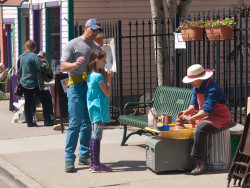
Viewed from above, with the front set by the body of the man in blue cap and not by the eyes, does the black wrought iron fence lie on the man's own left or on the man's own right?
on the man's own left

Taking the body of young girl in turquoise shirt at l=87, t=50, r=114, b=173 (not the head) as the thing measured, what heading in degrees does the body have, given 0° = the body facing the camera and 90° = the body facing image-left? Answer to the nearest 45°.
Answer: approximately 270°

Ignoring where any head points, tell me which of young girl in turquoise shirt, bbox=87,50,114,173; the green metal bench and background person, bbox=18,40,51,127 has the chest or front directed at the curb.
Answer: the green metal bench

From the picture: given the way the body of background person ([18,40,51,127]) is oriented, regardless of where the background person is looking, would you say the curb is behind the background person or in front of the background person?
behind

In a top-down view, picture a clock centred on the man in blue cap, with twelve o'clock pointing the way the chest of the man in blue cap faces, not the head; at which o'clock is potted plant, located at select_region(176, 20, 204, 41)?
The potted plant is roughly at 9 o'clock from the man in blue cap.

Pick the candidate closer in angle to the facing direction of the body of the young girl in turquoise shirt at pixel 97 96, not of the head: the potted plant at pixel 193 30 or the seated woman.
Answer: the seated woman

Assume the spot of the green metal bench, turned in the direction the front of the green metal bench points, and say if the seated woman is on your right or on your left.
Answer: on your left

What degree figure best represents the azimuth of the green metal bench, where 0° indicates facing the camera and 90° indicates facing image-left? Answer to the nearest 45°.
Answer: approximately 45°

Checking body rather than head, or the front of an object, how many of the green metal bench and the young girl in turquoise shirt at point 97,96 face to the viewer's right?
1

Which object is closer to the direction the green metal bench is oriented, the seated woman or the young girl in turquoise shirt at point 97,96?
the young girl in turquoise shirt

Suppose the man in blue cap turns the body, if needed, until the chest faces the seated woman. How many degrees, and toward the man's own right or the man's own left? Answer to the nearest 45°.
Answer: approximately 45° to the man's own left

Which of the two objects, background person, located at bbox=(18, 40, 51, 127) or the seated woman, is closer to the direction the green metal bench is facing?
the seated woman
